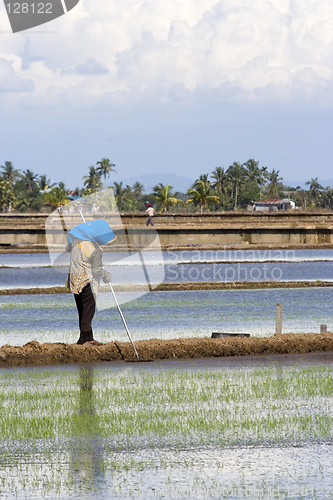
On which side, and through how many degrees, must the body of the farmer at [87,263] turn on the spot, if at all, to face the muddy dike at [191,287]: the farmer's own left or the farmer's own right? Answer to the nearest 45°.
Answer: approximately 90° to the farmer's own left

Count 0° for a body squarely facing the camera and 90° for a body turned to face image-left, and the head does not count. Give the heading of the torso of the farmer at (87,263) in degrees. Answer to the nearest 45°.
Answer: approximately 270°
